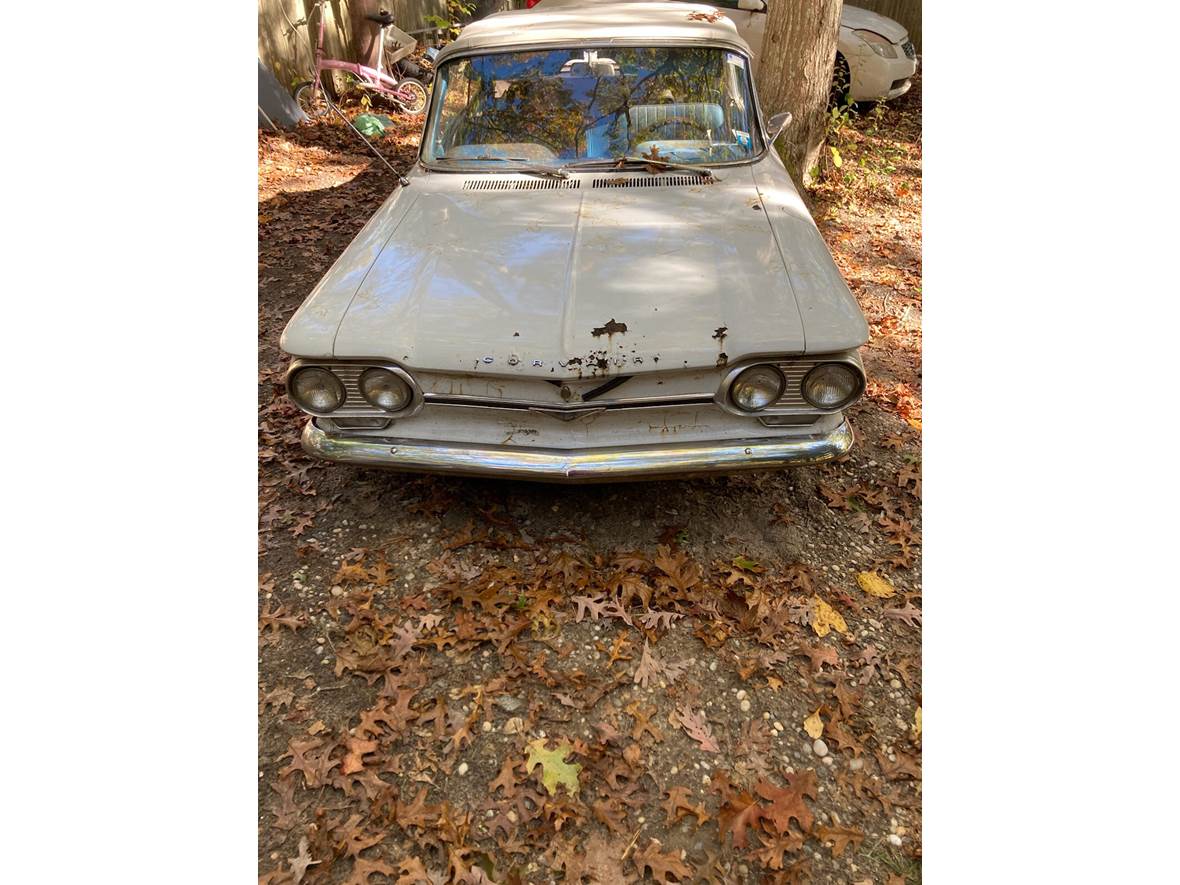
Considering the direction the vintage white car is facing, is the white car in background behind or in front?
behind

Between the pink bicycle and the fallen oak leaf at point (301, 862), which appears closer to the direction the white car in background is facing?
the fallen oak leaf

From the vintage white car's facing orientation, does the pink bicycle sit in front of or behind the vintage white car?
behind

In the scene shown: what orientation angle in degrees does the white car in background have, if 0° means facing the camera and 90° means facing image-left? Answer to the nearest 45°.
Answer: approximately 315°

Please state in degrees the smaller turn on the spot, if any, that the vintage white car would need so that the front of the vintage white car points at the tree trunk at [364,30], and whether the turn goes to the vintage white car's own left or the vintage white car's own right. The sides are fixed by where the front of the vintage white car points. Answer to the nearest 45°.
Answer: approximately 180°

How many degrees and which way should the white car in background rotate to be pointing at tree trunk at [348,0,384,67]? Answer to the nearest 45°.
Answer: approximately 135° to its right

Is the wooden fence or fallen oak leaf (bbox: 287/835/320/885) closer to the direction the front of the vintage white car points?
the fallen oak leaf

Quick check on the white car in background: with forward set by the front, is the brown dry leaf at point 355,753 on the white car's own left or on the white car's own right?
on the white car's own right

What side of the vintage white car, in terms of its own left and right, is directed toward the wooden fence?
back

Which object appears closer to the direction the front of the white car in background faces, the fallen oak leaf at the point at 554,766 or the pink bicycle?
the fallen oak leaf
